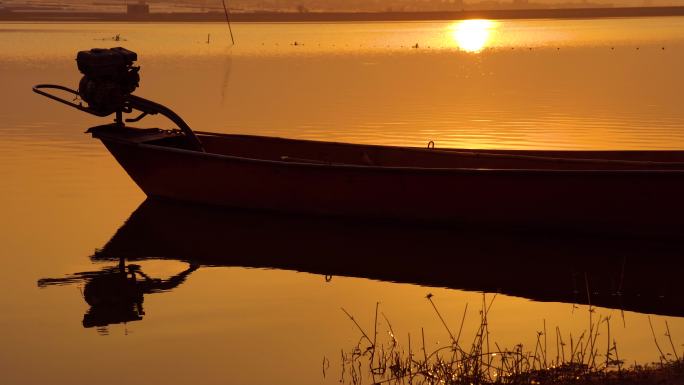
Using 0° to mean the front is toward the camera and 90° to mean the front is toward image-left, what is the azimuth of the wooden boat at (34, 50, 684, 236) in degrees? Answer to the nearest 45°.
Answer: approximately 270°
